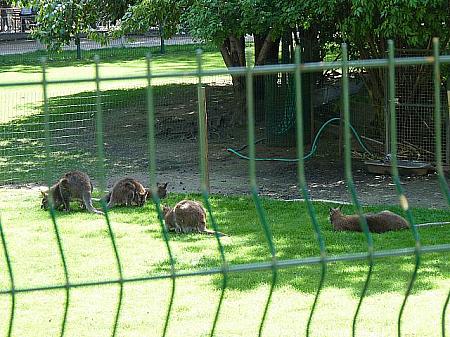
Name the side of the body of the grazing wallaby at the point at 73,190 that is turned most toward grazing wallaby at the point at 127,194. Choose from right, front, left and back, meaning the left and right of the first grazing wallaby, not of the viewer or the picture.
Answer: back

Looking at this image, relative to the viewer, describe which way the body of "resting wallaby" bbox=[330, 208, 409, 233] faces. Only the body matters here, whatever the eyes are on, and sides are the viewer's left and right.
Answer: facing to the left of the viewer

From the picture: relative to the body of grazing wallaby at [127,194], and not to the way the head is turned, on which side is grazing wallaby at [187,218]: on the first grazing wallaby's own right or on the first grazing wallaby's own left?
on the first grazing wallaby's own right

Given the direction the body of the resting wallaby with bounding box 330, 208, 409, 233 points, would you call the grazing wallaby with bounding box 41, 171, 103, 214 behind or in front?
in front

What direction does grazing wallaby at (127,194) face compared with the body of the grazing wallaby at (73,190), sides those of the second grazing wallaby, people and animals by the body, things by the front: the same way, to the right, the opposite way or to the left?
the opposite way

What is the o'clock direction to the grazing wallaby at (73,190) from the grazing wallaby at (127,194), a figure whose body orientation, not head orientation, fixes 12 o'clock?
The grazing wallaby at (73,190) is roughly at 6 o'clock from the grazing wallaby at (127,194).

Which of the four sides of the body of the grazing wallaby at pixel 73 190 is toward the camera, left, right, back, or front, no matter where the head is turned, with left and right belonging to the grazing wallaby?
left

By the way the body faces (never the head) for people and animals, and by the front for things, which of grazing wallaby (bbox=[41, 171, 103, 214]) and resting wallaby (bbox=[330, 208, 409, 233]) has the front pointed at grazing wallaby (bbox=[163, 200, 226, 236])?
resting wallaby (bbox=[330, 208, 409, 233])

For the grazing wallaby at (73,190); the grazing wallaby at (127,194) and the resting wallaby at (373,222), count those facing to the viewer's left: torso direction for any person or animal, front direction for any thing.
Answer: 2

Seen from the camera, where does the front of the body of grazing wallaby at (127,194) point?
to the viewer's right

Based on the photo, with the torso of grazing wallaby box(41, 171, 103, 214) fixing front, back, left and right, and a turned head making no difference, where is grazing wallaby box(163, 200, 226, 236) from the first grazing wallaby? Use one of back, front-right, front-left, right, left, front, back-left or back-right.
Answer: back-left
